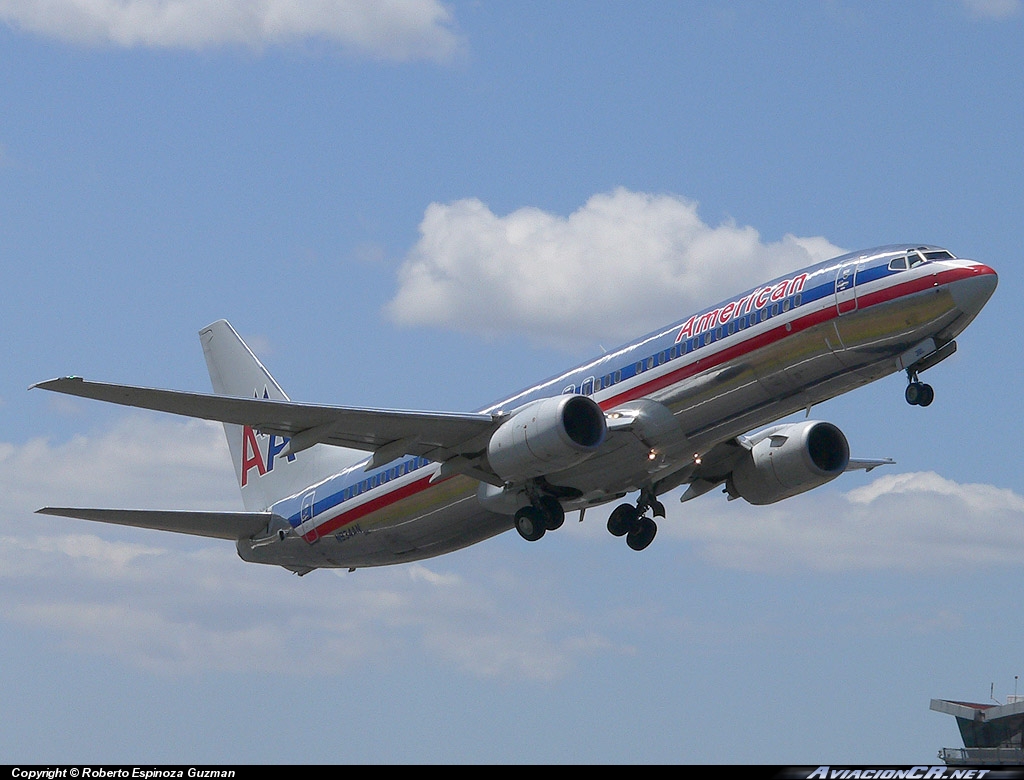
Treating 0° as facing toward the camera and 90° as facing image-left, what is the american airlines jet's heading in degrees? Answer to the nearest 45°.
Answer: approximately 315°
